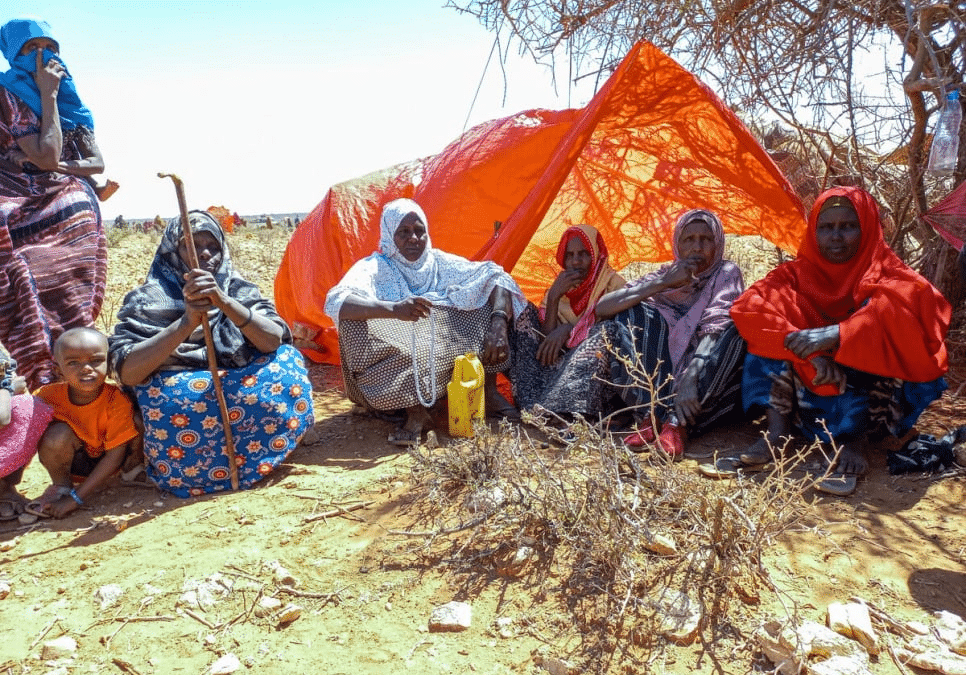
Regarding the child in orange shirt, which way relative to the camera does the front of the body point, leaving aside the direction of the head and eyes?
toward the camera

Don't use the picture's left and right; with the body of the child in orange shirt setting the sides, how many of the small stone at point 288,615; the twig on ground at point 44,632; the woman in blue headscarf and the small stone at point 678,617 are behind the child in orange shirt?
1

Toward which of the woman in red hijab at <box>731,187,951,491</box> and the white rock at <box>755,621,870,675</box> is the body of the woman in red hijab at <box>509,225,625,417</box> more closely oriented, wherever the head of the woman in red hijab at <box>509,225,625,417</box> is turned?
the white rock

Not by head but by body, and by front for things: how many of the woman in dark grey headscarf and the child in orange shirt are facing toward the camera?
2

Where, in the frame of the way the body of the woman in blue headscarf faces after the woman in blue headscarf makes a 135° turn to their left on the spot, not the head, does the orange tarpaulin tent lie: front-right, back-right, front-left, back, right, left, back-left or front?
right

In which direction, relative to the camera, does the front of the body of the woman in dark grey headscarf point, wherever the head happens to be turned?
toward the camera

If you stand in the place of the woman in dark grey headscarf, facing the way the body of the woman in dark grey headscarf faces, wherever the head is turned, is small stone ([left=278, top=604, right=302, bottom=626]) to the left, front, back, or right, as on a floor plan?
front

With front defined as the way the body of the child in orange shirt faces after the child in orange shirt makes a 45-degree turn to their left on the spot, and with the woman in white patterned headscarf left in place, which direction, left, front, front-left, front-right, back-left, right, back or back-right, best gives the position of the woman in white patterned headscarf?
front-left

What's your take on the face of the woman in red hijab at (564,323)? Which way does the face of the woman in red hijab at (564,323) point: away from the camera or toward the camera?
toward the camera

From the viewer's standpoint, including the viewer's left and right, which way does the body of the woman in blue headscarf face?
facing the viewer and to the right of the viewer

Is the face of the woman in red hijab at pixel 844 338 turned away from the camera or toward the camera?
toward the camera

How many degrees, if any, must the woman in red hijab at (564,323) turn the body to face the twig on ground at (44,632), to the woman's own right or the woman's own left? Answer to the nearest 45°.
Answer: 0° — they already face it

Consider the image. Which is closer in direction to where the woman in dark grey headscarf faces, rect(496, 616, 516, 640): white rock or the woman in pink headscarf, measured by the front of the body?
the white rock

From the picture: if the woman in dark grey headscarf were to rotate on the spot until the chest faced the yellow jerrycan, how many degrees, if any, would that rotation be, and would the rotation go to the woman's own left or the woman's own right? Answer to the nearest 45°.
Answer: approximately 90° to the woman's own left

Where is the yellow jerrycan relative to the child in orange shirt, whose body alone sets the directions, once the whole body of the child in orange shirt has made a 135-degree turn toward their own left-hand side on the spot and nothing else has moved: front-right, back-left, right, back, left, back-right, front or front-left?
front-right
